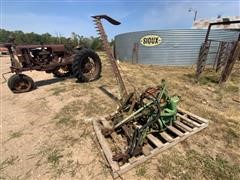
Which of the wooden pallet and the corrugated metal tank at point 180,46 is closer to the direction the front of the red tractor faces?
the wooden pallet

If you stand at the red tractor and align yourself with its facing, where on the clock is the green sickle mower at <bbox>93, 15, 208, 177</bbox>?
The green sickle mower is roughly at 10 o'clock from the red tractor.

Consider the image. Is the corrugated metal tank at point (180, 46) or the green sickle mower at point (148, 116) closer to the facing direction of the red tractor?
the green sickle mower

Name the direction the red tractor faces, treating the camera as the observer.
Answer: facing the viewer and to the left of the viewer

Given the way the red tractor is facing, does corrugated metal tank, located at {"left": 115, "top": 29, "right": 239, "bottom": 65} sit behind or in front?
behind

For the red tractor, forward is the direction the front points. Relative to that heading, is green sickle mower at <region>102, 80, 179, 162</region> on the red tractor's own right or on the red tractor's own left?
on the red tractor's own left
